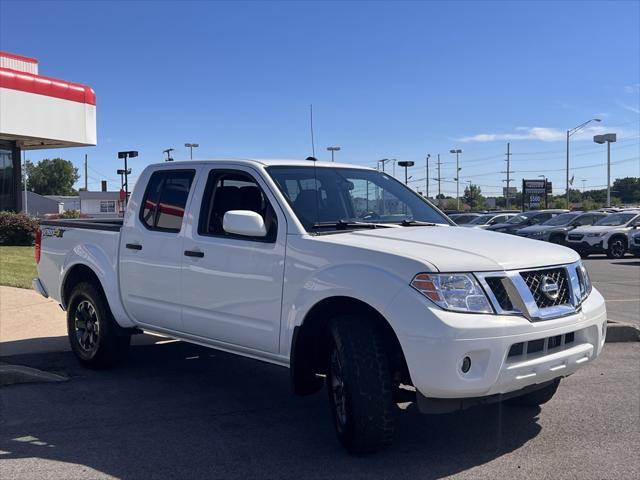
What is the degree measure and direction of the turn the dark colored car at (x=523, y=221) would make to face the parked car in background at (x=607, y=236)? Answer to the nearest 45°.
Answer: approximately 90° to its left

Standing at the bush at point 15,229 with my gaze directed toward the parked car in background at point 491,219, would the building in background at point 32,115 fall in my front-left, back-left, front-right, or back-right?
front-left

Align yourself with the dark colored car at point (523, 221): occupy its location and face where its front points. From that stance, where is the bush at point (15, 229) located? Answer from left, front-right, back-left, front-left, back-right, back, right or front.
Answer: front

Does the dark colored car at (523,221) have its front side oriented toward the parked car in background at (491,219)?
no

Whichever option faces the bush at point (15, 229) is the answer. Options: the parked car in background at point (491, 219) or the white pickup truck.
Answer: the parked car in background

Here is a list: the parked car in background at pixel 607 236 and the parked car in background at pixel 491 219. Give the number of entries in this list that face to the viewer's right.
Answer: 0

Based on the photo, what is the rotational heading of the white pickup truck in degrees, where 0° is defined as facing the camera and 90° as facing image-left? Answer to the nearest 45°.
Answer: approximately 315°

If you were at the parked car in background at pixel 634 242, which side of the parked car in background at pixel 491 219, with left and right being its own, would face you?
left

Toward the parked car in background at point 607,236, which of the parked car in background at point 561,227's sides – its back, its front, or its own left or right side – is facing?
left

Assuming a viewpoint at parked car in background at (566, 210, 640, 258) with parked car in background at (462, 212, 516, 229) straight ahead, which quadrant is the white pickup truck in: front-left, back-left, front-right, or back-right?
back-left

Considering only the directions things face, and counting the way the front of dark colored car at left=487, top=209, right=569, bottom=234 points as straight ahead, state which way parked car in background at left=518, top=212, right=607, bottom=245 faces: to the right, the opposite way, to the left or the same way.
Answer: the same way

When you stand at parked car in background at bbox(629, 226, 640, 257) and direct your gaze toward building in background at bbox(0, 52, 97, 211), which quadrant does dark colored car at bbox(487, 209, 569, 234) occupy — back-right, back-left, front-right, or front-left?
front-right

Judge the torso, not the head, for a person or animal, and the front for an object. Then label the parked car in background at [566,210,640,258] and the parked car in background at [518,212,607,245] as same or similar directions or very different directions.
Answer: same or similar directions

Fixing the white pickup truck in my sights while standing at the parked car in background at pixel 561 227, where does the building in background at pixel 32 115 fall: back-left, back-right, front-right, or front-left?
front-right

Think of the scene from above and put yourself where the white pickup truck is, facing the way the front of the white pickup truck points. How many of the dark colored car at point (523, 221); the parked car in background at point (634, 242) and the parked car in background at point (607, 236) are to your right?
0

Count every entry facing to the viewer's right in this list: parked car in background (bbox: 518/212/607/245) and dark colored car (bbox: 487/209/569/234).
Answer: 0

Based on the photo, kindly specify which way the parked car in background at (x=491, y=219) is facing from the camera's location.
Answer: facing the viewer and to the left of the viewer

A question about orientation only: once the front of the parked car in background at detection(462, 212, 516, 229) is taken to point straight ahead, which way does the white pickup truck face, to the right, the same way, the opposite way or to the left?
to the left

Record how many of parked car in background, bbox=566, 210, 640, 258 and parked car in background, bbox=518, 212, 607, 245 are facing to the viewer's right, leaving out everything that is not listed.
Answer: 0

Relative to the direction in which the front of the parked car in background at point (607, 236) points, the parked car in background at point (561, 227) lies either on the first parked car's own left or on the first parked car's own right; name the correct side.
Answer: on the first parked car's own right

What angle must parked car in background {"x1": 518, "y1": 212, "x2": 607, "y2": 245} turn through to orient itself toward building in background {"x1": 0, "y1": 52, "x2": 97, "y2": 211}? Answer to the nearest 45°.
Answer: approximately 45° to its right
